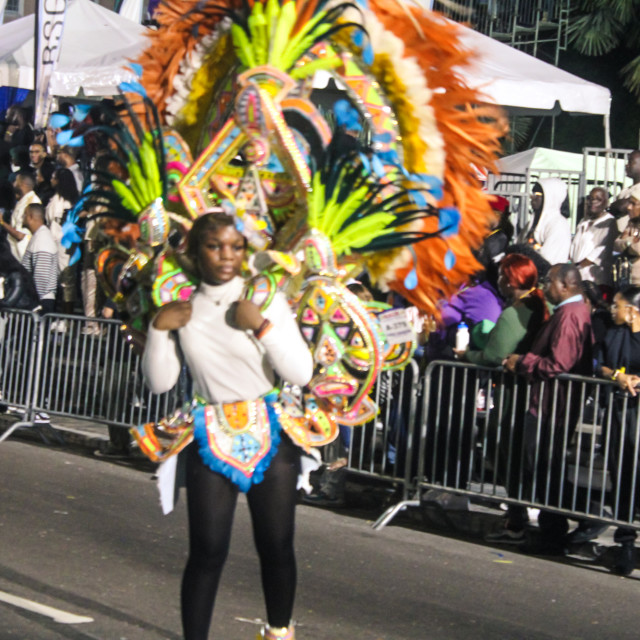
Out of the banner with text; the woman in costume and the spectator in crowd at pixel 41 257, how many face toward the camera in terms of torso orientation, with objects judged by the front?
2

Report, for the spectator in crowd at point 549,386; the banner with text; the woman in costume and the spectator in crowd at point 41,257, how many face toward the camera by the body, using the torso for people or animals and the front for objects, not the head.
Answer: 2

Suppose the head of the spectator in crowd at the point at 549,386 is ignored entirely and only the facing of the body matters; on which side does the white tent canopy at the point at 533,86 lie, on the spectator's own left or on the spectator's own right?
on the spectator's own right

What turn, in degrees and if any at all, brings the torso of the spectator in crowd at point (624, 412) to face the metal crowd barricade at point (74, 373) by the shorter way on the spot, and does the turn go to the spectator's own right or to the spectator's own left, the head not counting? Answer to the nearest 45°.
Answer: approximately 90° to the spectator's own right

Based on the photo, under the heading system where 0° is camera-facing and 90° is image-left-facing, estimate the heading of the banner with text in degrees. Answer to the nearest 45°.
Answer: approximately 0°

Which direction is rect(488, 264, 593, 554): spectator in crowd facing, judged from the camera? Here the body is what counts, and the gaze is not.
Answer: to the viewer's left

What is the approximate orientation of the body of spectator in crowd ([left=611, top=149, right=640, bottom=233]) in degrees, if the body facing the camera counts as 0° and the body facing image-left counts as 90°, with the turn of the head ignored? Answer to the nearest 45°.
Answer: approximately 45°

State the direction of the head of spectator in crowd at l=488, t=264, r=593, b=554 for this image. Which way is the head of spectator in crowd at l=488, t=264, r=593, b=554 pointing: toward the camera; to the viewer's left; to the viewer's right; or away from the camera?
to the viewer's left

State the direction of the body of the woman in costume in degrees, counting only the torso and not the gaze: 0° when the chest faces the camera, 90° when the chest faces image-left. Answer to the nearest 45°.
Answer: approximately 0°

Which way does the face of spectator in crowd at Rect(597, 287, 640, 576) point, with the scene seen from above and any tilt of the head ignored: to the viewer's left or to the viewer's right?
to the viewer's left
